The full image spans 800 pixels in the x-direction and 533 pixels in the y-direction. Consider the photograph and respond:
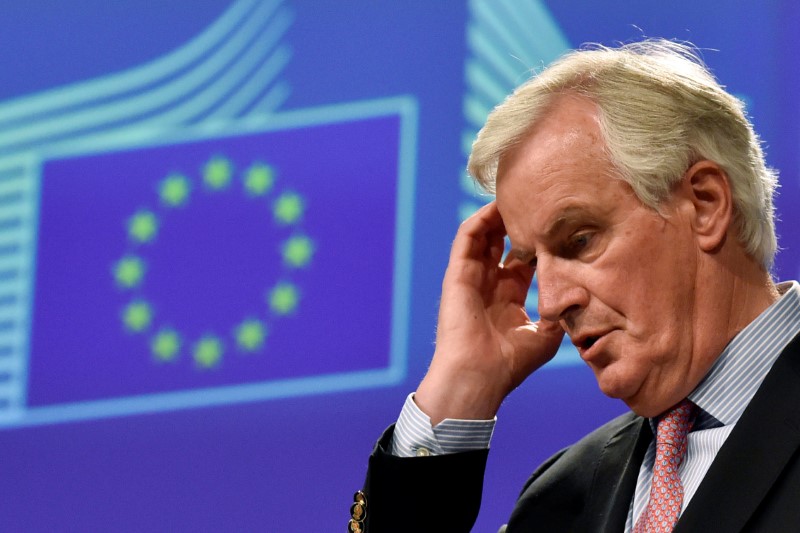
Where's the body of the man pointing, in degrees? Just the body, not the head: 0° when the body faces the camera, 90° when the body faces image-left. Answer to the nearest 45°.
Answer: approximately 45°

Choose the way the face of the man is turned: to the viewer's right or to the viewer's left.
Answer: to the viewer's left
